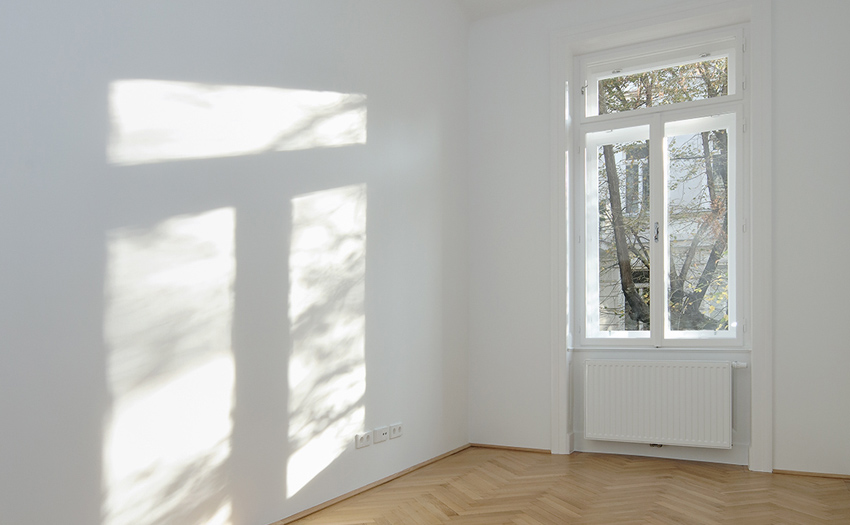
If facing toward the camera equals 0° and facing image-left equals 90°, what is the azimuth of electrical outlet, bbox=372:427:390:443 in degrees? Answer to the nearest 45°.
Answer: approximately 315°

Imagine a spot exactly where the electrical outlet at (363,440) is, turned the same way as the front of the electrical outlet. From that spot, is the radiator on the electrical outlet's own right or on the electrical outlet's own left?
on the electrical outlet's own left

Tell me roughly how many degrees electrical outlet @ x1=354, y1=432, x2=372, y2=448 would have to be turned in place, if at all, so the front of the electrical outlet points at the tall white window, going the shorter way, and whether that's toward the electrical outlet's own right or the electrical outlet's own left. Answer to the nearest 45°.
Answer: approximately 45° to the electrical outlet's own left

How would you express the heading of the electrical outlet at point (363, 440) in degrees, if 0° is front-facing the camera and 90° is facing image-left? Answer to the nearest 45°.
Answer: approximately 315°

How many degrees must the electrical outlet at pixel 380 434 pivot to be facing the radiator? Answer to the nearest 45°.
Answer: approximately 45° to its left
